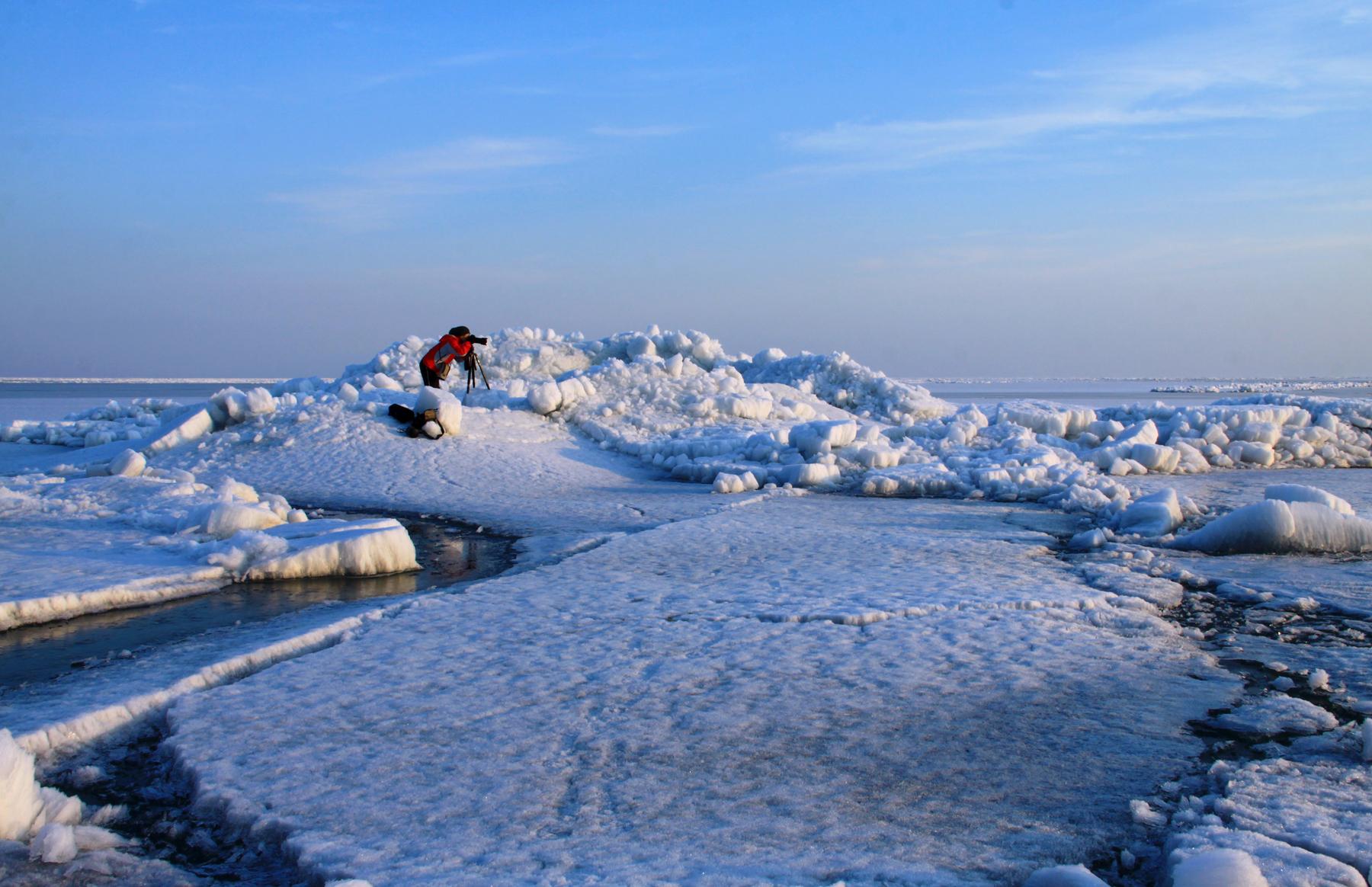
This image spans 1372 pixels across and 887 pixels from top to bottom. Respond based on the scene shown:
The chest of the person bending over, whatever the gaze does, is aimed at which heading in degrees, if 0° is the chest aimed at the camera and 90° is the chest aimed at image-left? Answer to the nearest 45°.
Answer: approximately 270°

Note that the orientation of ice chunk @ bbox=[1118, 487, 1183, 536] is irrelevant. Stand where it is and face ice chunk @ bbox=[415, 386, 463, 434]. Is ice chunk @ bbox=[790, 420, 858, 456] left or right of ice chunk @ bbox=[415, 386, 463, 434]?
right

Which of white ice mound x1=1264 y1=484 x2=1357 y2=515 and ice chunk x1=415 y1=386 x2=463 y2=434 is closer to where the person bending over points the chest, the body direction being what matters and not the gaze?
the white ice mound

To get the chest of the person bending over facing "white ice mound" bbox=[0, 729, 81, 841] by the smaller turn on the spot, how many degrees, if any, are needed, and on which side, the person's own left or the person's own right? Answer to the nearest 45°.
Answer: approximately 90° to the person's own right

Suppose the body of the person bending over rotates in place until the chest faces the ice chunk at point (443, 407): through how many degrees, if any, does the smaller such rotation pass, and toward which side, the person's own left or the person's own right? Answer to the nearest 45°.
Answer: approximately 90° to the person's own right

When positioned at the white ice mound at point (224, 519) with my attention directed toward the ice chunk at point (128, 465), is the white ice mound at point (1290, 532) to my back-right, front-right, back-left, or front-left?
back-right

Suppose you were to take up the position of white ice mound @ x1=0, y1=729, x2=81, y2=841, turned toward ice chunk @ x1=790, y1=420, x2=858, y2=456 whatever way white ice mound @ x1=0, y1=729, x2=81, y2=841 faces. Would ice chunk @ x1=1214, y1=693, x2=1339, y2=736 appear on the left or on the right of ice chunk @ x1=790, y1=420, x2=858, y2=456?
right

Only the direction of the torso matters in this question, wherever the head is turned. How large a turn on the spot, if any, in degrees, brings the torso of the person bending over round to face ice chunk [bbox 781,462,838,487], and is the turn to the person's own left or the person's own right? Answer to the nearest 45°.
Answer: approximately 45° to the person's own right

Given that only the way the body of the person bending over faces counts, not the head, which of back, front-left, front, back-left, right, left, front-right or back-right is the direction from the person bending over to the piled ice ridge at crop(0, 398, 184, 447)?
back-left
